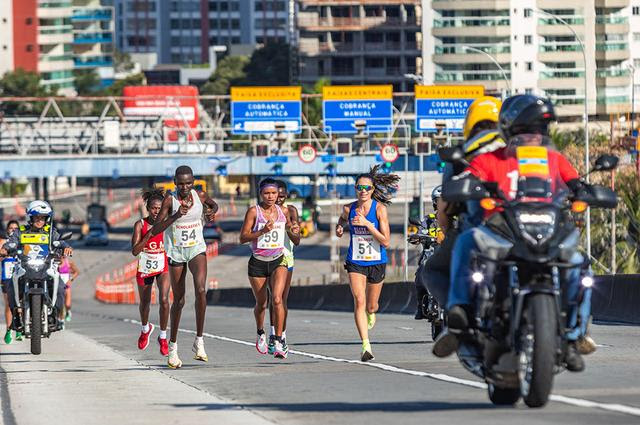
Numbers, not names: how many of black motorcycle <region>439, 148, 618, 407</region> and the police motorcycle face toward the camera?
2

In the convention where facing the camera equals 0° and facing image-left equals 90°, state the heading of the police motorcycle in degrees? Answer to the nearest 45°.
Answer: approximately 0°

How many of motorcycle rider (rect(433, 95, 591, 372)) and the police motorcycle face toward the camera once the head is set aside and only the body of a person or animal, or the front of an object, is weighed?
2

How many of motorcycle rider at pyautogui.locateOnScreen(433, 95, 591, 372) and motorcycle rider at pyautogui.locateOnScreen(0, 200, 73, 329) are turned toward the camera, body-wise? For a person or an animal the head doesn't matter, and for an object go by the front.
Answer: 2

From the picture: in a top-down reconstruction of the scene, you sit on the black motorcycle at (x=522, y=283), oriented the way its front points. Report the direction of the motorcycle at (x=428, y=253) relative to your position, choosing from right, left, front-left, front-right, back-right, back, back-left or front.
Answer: back
